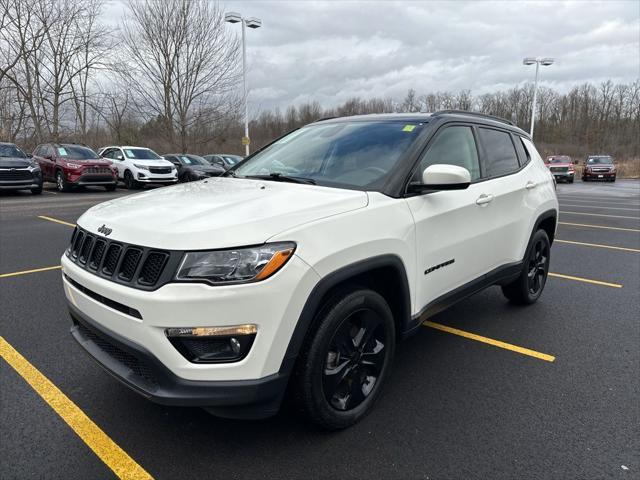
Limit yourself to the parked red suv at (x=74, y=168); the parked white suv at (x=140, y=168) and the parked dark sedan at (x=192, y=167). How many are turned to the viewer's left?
0

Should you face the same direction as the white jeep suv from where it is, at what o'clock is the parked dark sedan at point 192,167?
The parked dark sedan is roughly at 4 o'clock from the white jeep suv.

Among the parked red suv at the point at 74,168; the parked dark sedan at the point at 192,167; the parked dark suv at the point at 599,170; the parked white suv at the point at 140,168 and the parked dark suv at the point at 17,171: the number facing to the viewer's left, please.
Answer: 0

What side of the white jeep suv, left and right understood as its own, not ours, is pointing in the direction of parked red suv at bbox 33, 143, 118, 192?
right

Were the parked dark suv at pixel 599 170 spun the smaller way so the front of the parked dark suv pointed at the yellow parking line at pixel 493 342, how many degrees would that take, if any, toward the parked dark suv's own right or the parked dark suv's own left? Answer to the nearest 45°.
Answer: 0° — it already faces it

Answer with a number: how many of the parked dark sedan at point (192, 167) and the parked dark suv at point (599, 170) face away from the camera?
0

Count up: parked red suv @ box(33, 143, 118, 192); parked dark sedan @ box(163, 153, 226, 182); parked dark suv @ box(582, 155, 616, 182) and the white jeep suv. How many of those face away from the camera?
0

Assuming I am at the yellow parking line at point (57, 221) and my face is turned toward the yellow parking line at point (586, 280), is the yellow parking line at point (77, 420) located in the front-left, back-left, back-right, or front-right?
front-right

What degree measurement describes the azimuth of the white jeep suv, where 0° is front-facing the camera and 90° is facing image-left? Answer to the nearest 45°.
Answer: approximately 45°

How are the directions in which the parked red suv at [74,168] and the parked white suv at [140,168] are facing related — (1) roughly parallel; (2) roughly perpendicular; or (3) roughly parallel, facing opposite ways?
roughly parallel

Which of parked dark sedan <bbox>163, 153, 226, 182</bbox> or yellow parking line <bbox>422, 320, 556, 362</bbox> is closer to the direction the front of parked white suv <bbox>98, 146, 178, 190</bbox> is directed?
the yellow parking line

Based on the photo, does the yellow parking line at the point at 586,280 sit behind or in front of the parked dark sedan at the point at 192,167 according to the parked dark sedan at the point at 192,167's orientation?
in front

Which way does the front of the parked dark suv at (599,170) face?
toward the camera

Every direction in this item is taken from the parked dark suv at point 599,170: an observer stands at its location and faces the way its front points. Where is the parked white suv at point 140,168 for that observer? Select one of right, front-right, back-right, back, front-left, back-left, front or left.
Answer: front-right

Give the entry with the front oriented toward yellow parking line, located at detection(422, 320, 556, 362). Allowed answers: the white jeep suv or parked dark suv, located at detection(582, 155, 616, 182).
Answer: the parked dark suv
